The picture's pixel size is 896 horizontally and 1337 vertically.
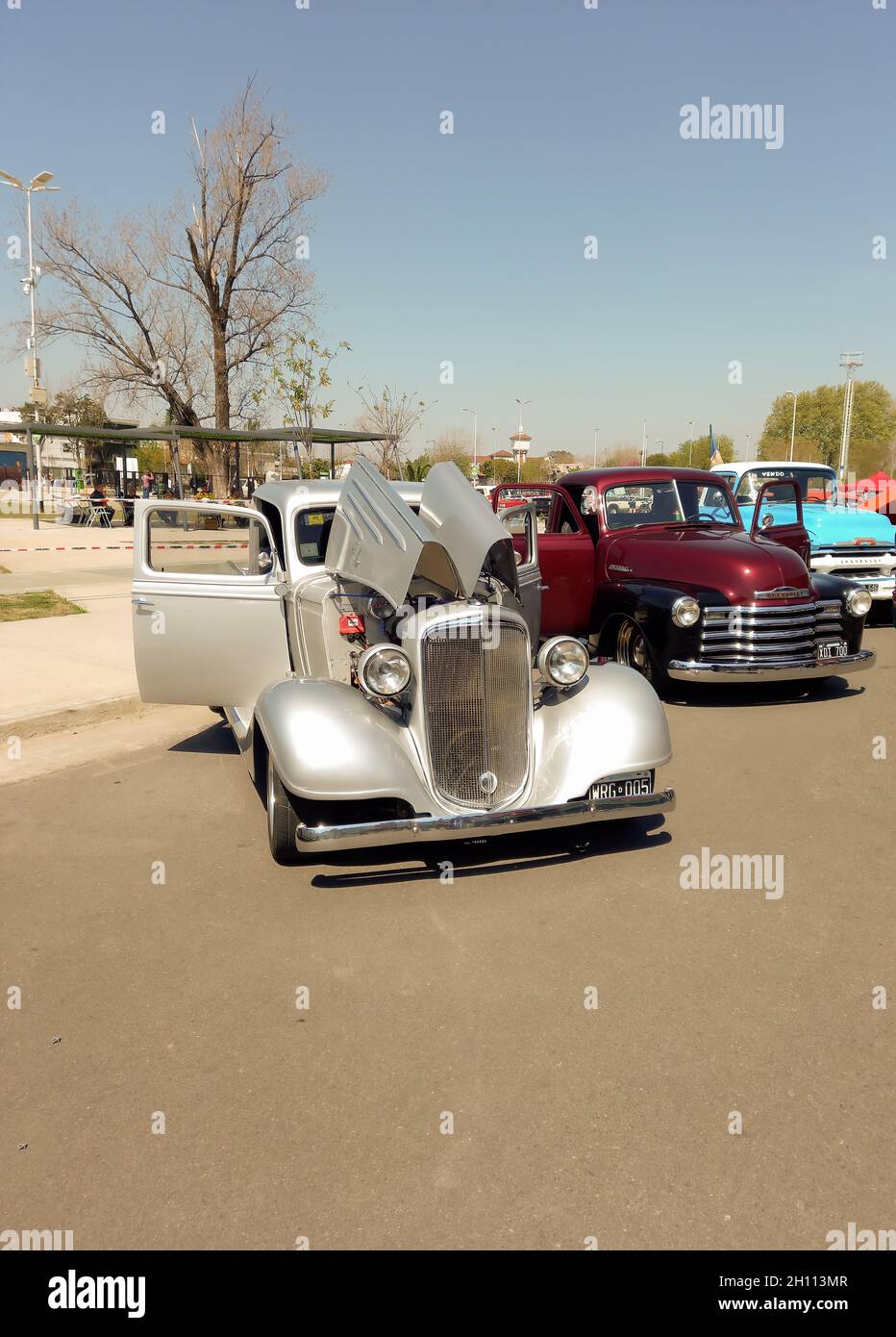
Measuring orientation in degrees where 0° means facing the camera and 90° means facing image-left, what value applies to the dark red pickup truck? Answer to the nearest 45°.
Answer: approximately 315°

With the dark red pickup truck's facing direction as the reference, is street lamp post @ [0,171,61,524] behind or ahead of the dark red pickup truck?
behind

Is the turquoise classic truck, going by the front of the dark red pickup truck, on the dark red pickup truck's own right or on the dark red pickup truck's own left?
on the dark red pickup truck's own left

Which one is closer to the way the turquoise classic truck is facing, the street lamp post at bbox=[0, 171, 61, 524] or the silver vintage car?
the silver vintage car

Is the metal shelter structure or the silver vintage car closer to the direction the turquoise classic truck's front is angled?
the silver vintage car

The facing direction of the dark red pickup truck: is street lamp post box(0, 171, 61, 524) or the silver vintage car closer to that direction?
the silver vintage car

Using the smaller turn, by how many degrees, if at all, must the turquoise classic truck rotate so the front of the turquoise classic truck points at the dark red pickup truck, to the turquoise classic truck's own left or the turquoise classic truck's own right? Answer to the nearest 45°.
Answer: approximately 45° to the turquoise classic truck's own right

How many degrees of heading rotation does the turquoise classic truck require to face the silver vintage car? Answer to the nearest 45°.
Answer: approximately 45° to its right
